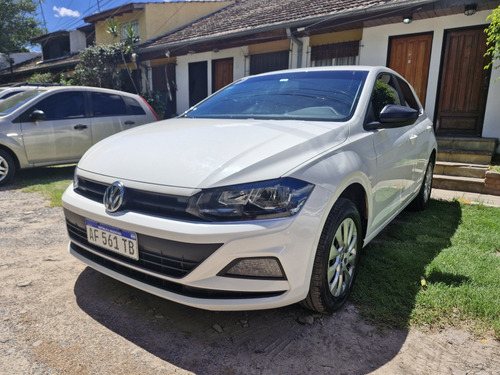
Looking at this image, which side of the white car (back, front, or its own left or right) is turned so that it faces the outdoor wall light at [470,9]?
back

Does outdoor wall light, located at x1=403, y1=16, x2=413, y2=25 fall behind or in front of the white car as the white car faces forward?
behind

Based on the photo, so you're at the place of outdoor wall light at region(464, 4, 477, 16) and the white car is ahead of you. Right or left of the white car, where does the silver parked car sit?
right

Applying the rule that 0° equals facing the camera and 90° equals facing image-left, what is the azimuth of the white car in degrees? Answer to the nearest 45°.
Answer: approximately 45°

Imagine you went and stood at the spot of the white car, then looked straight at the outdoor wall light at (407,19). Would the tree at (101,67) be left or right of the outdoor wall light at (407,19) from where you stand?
left

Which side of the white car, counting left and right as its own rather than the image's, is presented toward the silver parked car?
right
